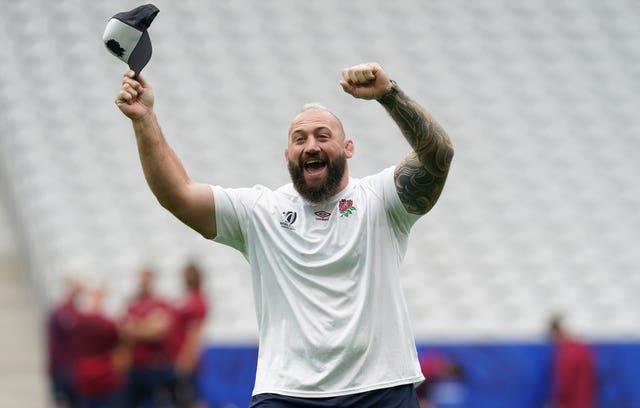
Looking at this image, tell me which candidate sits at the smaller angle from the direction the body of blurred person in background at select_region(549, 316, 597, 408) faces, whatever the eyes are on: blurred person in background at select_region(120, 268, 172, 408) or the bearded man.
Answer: the blurred person in background

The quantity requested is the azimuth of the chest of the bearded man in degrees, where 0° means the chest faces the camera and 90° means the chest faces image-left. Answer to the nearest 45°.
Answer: approximately 0°

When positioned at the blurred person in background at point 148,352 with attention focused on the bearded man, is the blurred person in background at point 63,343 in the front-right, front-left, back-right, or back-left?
back-right

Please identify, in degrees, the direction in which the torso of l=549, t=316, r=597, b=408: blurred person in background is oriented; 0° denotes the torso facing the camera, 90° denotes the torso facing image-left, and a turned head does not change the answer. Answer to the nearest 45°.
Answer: approximately 90°
